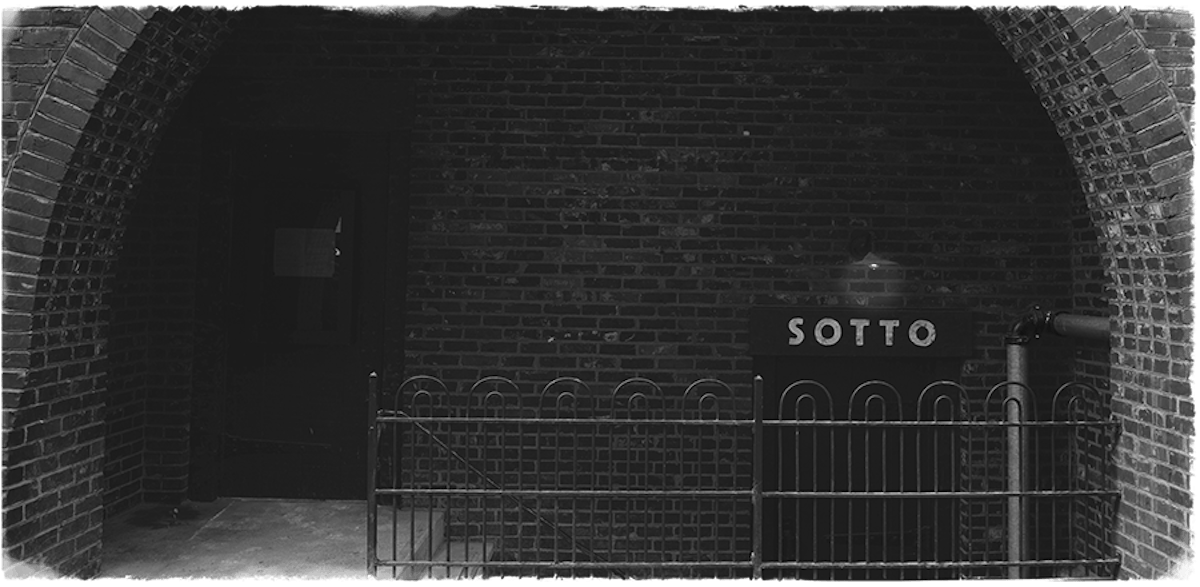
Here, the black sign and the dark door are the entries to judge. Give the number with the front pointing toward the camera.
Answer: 2

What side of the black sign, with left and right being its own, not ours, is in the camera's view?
front

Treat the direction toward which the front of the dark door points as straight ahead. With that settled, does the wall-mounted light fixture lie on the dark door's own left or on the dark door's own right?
on the dark door's own left

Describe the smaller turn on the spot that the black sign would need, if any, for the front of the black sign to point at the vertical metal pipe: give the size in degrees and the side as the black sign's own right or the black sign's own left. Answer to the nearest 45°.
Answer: approximately 90° to the black sign's own left

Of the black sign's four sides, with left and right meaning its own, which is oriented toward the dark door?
right

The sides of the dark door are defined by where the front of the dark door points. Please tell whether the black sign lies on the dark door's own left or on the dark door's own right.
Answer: on the dark door's own left

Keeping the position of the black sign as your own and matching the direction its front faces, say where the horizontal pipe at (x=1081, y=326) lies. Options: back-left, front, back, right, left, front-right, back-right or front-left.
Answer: left

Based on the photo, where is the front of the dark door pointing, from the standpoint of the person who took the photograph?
facing the viewer
